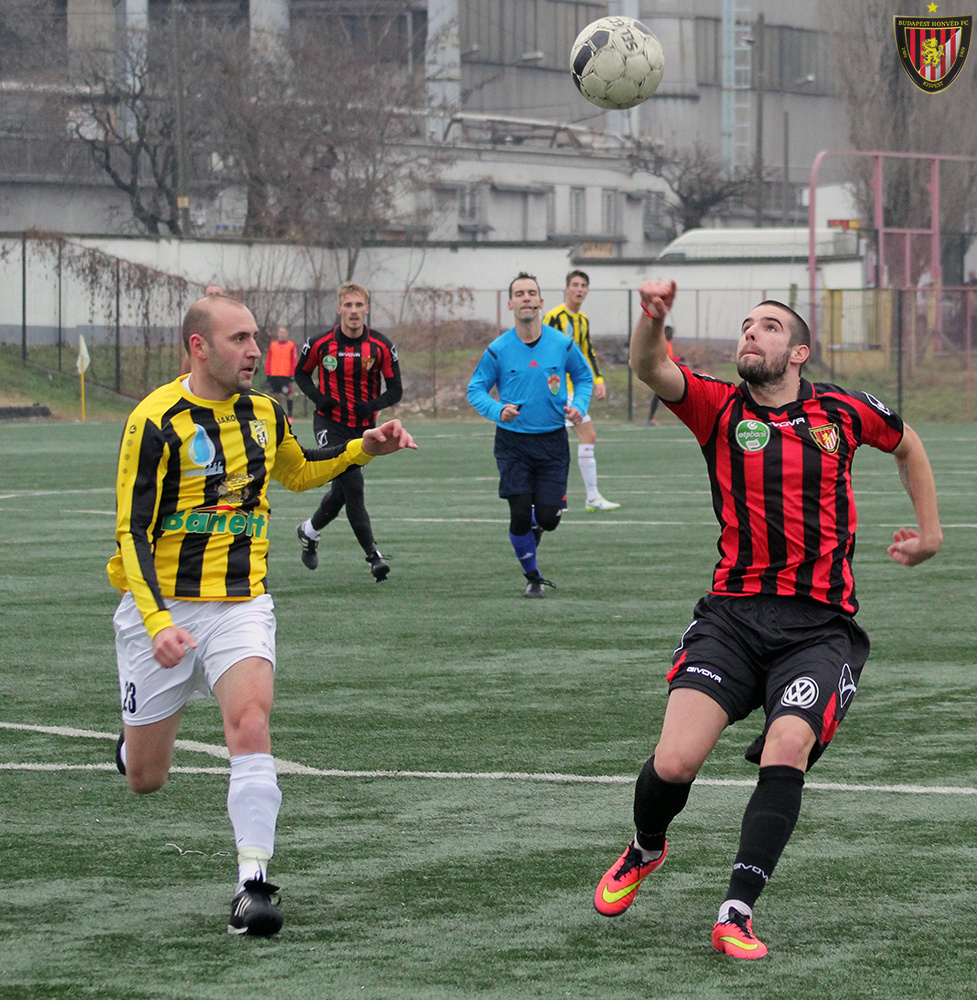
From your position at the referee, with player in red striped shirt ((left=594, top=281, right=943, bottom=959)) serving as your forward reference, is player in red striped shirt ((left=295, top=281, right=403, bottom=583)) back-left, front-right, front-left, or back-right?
back-right

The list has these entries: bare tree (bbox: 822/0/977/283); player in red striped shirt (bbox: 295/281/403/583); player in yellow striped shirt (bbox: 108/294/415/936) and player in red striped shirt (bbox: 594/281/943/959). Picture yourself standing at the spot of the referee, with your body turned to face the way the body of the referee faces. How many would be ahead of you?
2

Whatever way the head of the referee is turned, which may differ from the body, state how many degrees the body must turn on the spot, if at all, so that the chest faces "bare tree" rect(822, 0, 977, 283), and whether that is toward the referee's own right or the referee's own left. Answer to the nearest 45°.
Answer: approximately 180°

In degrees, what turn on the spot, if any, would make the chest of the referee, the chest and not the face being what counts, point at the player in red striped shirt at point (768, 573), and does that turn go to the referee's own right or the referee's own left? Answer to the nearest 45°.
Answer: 0° — they already face them

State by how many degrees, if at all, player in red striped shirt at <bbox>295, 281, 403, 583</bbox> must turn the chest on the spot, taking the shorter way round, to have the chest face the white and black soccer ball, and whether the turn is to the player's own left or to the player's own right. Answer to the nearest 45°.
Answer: approximately 45° to the player's own left

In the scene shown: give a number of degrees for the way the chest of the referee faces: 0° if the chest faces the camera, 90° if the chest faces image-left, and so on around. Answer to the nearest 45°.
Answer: approximately 0°

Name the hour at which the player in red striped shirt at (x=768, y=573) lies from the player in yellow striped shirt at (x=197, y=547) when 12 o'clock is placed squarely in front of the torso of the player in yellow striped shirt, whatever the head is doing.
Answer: The player in red striped shirt is roughly at 11 o'clock from the player in yellow striped shirt.

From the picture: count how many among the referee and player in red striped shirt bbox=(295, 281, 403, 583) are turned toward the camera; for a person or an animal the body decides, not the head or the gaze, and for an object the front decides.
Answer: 2

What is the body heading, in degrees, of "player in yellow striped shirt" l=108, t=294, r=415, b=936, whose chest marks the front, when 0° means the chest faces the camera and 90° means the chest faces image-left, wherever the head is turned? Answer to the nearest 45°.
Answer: approximately 315°
